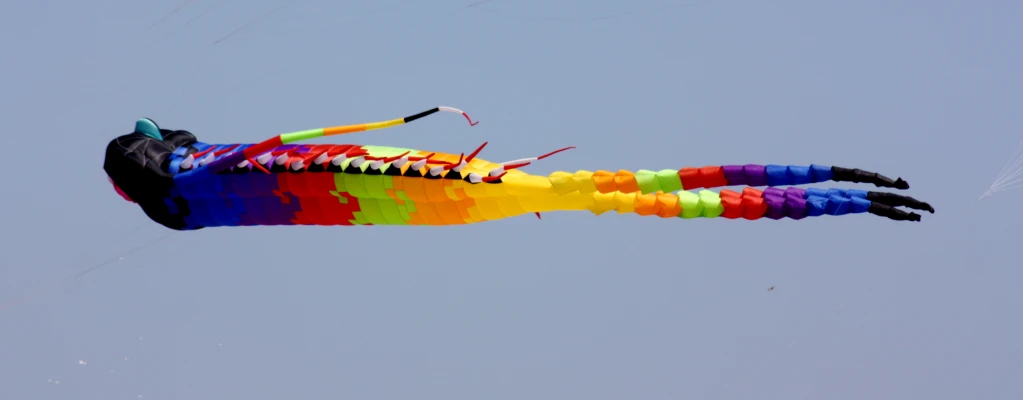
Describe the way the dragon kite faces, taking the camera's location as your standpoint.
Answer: facing to the left of the viewer
